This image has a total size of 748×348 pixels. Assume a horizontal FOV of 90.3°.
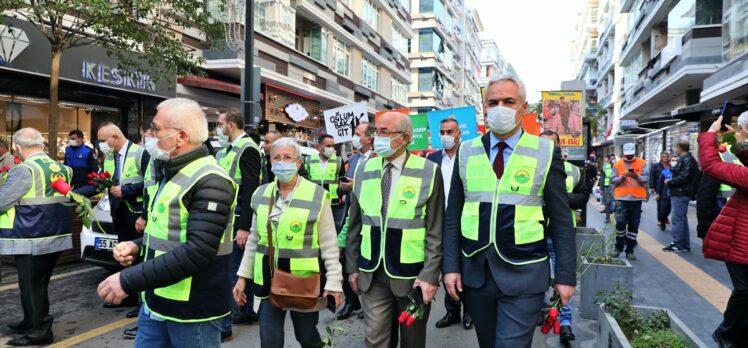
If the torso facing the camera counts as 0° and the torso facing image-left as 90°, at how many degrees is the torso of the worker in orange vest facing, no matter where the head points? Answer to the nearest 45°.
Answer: approximately 0°

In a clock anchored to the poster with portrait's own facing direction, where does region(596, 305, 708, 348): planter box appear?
The planter box is roughly at 12 o'clock from the poster with portrait.

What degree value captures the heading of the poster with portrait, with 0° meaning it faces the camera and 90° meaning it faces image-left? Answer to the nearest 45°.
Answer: approximately 0°

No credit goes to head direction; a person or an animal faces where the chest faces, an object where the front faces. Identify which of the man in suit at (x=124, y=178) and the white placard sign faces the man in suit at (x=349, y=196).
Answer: the white placard sign

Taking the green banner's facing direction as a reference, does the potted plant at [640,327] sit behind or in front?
in front

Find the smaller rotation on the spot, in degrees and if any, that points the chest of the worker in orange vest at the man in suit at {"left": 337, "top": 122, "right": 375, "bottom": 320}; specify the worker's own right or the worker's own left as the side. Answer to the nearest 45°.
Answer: approximately 45° to the worker's own right

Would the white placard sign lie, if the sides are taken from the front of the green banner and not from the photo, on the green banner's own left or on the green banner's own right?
on the green banner's own right

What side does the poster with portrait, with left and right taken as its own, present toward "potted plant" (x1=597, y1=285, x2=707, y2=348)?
front

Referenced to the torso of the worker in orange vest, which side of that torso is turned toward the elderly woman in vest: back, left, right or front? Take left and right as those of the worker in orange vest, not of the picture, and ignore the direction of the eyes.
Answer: front

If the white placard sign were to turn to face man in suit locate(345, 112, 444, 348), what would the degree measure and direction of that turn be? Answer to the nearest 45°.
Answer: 0° — it already faces them

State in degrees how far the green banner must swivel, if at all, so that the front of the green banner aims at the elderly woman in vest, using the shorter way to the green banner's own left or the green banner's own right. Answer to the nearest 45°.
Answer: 0° — it already faces them
